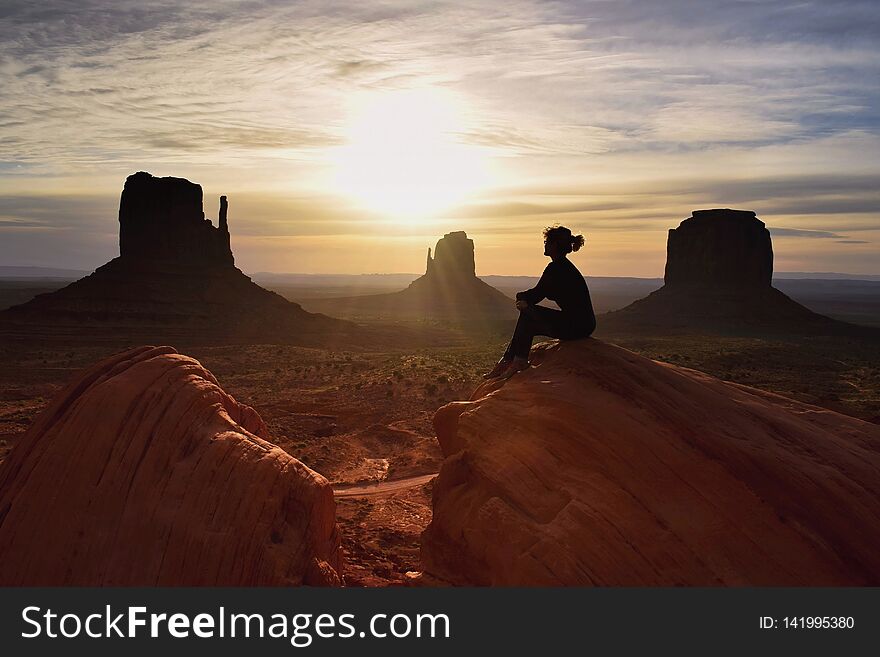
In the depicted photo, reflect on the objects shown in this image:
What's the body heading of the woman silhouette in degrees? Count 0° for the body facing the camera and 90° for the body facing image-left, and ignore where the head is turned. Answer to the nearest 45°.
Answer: approximately 90°
